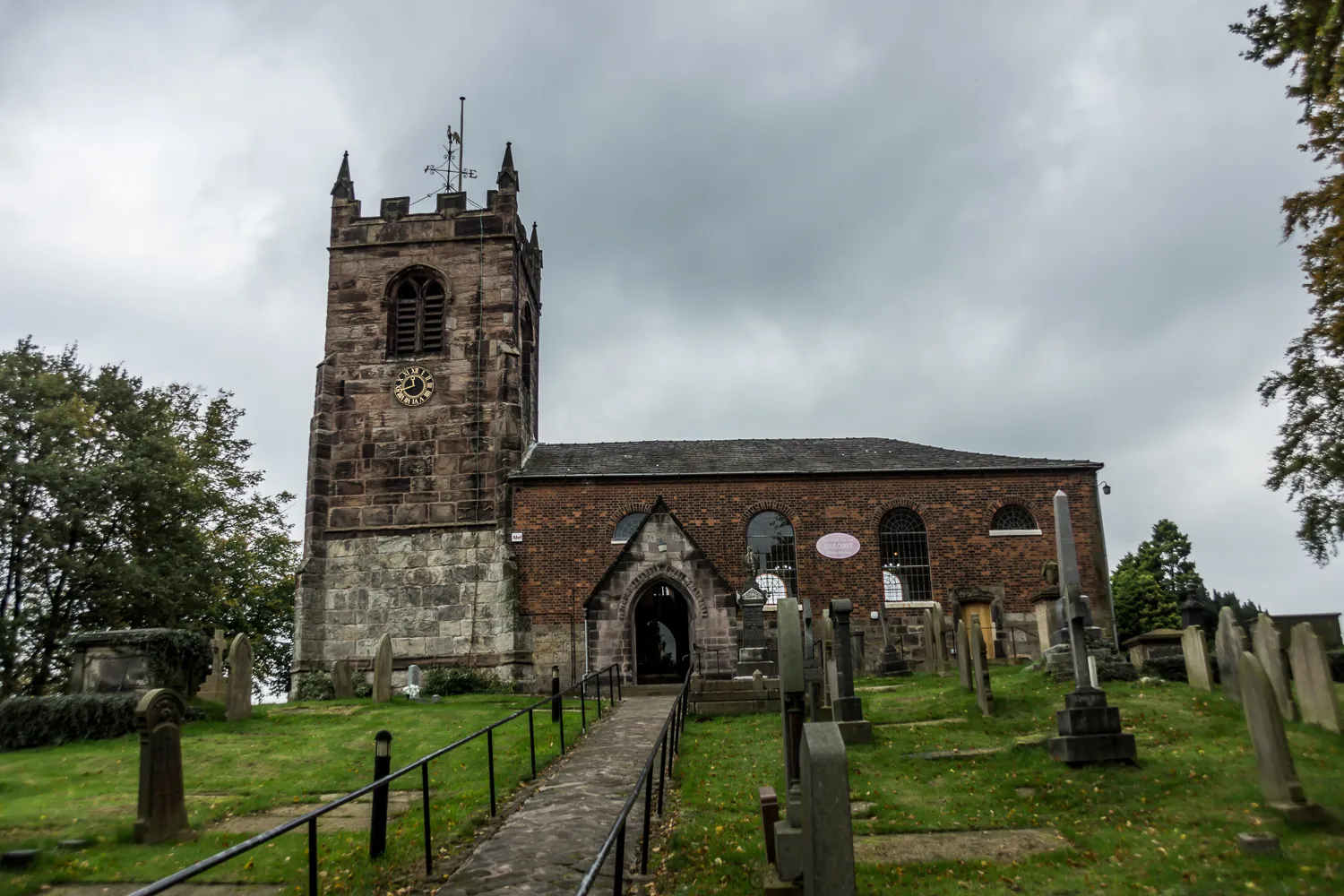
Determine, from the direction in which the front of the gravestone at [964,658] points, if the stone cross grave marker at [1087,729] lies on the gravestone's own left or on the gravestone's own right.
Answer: on the gravestone's own left

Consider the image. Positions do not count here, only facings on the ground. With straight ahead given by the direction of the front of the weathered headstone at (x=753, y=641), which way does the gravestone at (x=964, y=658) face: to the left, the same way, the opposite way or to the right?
to the right

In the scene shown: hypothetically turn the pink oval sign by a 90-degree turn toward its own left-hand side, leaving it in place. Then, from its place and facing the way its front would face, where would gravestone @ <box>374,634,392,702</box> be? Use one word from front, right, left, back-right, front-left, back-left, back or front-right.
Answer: back-right

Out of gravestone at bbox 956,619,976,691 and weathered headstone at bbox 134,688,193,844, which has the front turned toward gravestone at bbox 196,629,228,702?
gravestone at bbox 956,619,976,691

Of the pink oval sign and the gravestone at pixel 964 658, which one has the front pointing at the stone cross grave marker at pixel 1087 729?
the pink oval sign

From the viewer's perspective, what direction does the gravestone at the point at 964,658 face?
to the viewer's left

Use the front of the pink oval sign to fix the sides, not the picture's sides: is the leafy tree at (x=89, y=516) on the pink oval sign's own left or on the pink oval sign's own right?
on the pink oval sign's own right

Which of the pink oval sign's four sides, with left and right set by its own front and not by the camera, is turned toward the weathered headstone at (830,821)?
front

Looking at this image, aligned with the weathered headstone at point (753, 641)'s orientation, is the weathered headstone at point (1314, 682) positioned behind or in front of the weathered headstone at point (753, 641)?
in front

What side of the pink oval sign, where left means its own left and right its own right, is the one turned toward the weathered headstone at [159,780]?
front

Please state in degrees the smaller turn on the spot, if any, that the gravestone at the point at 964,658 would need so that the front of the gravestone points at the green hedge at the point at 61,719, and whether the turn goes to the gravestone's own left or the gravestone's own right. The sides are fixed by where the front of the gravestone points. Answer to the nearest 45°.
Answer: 0° — it already faces it

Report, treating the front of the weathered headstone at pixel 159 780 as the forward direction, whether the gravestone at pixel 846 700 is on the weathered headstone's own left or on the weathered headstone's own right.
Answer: on the weathered headstone's own left
